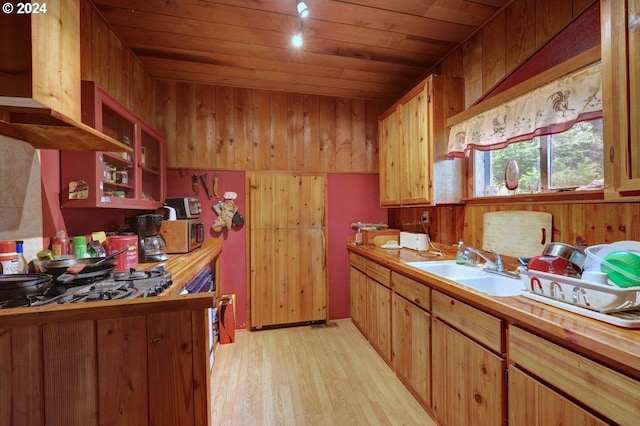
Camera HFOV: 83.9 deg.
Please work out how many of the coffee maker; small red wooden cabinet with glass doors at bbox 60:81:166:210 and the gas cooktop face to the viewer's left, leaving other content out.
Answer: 0

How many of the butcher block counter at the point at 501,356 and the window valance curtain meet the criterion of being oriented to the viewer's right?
0

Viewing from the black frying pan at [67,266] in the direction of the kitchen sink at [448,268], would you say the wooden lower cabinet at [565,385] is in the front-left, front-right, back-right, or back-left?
front-right

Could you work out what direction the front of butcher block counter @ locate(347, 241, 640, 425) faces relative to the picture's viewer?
facing the viewer and to the left of the viewer

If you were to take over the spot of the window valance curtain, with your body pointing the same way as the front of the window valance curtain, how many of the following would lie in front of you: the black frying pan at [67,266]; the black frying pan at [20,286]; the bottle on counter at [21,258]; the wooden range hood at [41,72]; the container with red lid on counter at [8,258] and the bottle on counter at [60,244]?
6

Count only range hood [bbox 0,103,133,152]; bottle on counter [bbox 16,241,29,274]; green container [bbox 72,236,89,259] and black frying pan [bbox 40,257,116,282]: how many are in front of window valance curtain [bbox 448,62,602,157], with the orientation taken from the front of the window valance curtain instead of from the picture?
4

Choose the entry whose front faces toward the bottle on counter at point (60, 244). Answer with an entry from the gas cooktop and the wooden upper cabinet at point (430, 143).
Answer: the wooden upper cabinet

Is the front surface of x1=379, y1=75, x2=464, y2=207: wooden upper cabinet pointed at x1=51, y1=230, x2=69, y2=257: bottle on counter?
yes

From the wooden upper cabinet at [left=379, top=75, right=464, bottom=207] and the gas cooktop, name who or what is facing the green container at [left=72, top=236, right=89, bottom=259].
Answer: the wooden upper cabinet

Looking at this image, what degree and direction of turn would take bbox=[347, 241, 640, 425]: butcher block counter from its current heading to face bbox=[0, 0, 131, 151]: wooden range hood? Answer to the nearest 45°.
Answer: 0° — it already faces it

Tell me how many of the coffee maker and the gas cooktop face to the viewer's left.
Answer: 0

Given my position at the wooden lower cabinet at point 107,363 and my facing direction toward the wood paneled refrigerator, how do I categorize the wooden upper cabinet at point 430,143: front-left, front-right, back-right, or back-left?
front-right

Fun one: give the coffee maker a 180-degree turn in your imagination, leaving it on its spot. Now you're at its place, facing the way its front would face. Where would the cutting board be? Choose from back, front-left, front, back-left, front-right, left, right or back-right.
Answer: back

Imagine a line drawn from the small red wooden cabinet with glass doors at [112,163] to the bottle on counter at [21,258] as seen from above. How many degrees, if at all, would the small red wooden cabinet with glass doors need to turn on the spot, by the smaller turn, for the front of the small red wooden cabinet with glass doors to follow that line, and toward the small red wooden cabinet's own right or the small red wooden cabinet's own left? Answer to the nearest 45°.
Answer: approximately 90° to the small red wooden cabinet's own right

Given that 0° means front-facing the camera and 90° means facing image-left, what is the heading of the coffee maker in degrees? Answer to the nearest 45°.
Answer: approximately 315°

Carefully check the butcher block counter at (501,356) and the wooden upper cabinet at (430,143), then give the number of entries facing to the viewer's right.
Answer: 0

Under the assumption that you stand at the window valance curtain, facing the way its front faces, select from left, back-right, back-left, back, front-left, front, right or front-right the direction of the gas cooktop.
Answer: front

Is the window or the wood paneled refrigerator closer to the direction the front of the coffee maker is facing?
the window
